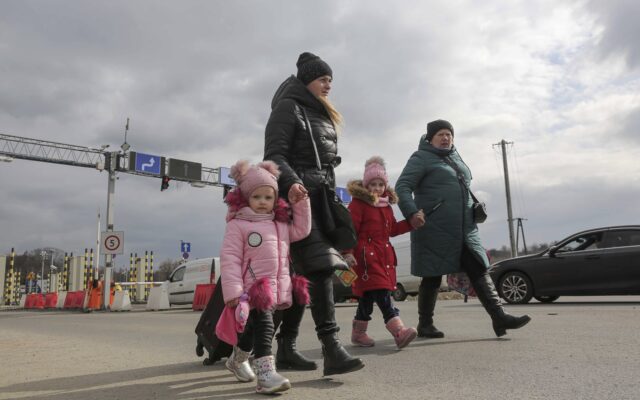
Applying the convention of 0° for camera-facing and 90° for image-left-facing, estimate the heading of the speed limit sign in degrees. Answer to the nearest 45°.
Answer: approximately 0°

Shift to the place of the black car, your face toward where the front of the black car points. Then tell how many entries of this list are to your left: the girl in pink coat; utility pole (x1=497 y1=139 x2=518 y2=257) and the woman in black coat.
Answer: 2

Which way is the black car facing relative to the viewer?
to the viewer's left

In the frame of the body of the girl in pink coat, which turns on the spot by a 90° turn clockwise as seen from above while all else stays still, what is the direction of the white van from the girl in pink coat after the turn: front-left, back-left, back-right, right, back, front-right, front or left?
back-right

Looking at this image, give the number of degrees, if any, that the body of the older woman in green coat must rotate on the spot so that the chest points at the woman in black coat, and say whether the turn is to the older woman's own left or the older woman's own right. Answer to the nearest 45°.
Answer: approximately 90° to the older woman's own right

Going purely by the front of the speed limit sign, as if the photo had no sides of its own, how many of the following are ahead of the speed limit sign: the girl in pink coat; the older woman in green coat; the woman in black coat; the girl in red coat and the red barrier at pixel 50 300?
4

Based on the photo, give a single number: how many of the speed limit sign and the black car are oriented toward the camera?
1

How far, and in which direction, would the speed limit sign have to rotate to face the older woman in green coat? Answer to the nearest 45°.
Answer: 0° — it already faces them
